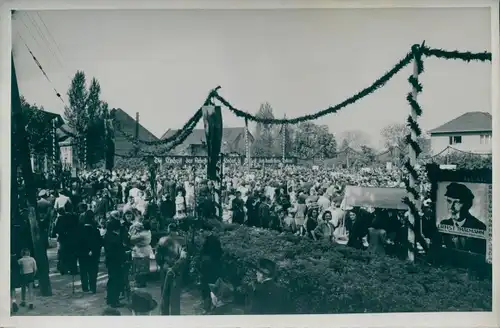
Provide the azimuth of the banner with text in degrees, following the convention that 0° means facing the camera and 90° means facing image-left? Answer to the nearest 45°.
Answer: approximately 0°

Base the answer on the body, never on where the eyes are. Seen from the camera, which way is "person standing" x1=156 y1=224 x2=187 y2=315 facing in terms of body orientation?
away from the camera

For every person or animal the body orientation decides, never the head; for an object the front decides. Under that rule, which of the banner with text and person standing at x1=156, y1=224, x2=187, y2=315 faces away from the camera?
the person standing

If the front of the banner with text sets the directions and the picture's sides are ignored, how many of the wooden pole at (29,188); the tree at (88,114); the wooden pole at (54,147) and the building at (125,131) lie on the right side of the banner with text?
4

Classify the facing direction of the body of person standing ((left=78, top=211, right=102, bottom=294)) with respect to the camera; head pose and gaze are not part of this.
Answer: away from the camera
